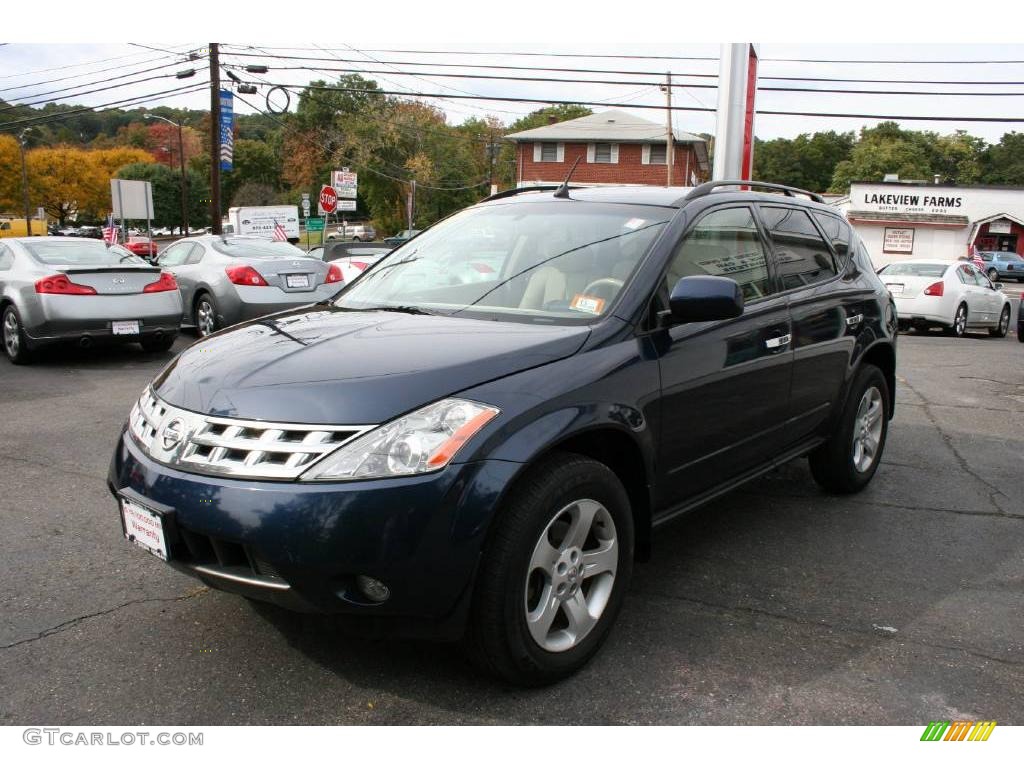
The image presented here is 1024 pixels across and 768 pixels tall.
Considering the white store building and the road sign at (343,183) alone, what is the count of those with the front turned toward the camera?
2

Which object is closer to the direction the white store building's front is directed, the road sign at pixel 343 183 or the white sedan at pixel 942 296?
the white sedan

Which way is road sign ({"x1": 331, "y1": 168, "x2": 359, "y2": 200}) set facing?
toward the camera

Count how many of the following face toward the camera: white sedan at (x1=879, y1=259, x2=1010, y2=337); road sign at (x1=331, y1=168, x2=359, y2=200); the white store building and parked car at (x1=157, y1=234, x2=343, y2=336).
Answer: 2

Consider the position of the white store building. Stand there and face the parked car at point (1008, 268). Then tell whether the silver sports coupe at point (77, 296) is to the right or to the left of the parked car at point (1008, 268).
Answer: right

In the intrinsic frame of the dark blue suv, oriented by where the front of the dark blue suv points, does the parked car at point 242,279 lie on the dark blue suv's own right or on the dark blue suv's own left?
on the dark blue suv's own right

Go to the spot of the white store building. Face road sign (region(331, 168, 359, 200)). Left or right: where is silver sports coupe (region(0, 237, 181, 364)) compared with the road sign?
left

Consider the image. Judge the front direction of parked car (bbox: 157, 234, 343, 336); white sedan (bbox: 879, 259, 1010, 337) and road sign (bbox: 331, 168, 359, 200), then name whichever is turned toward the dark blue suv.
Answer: the road sign

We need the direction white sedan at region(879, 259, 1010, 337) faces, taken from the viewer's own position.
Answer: facing away from the viewer and to the right of the viewer

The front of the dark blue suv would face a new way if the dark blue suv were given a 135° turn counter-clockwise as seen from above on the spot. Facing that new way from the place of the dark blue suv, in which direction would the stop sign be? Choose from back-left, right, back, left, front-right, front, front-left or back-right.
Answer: left

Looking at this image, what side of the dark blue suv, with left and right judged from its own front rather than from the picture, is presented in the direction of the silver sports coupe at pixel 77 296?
right

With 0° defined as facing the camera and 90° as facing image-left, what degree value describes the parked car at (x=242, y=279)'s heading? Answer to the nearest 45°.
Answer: approximately 135°

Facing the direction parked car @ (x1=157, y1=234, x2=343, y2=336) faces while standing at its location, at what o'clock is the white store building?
The white store building is roughly at 3 o'clock from the parked car.

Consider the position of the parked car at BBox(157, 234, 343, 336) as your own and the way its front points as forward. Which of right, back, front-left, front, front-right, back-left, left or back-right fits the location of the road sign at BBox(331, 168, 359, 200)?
front-right

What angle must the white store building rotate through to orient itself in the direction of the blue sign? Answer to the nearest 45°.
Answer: approximately 45° to its right

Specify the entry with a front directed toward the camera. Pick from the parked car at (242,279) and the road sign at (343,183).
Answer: the road sign
